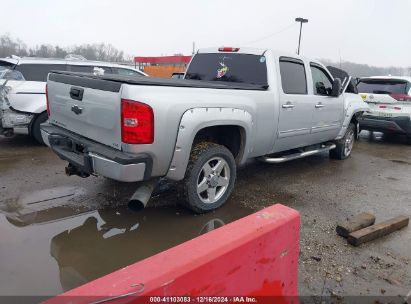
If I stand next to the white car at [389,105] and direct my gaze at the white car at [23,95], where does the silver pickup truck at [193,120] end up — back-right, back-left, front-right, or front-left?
front-left

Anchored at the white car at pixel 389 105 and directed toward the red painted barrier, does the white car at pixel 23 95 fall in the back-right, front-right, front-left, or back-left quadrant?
front-right

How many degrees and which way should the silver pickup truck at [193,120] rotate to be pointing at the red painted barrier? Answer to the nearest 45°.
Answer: approximately 135° to its right

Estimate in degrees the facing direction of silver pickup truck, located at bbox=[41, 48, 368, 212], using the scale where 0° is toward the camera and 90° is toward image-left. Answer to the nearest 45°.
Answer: approximately 225°

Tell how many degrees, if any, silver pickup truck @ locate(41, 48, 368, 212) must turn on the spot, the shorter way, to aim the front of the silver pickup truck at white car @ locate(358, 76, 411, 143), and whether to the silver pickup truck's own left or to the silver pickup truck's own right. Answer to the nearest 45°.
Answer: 0° — it already faces it

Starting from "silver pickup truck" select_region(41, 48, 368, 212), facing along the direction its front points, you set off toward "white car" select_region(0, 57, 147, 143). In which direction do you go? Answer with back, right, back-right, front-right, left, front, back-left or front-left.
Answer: left
